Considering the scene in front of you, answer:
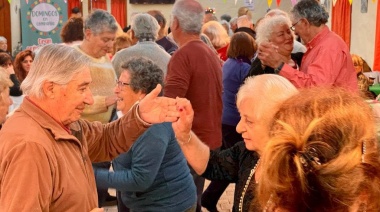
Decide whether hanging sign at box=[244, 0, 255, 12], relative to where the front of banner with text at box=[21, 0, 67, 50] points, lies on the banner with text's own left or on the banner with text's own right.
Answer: on the banner with text's own left

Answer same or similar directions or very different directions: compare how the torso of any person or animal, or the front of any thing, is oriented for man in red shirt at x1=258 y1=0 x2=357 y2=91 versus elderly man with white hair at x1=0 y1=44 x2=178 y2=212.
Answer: very different directions

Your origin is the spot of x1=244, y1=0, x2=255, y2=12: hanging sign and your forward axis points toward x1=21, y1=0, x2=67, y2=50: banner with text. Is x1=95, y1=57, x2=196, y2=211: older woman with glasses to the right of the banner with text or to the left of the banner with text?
left

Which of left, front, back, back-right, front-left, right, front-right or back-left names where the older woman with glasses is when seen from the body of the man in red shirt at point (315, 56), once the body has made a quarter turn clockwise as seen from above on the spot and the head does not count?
back-left

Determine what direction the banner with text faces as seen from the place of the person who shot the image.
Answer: facing the viewer

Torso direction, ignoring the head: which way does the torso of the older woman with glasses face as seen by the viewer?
to the viewer's left

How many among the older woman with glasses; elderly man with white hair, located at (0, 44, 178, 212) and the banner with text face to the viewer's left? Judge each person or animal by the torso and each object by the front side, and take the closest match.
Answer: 1

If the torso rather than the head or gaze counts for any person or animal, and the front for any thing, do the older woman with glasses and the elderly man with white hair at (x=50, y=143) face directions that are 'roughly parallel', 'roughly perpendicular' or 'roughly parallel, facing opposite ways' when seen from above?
roughly parallel, facing opposite ways

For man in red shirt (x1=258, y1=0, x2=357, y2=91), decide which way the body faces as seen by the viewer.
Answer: to the viewer's left

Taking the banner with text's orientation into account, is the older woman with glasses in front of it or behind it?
in front

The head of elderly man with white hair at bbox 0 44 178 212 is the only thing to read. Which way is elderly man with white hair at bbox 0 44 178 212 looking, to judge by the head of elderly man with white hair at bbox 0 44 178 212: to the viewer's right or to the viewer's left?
to the viewer's right

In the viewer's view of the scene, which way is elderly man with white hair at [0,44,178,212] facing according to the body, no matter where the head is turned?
to the viewer's right

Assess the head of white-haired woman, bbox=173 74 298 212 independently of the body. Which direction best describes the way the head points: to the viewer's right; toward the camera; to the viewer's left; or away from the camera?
to the viewer's left

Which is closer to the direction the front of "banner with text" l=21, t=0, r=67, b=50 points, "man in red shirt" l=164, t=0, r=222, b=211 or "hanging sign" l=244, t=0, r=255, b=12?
the man in red shirt

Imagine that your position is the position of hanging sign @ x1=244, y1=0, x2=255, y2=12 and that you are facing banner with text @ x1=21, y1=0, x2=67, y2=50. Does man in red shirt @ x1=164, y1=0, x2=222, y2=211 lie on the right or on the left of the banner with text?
left

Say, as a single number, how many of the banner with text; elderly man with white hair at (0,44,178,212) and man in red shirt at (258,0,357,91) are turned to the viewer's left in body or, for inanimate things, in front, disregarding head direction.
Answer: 1

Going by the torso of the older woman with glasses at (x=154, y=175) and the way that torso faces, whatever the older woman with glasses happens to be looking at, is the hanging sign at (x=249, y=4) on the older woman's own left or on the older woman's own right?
on the older woman's own right

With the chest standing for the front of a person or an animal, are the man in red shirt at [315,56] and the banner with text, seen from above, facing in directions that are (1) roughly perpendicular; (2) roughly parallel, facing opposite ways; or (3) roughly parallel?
roughly perpendicular

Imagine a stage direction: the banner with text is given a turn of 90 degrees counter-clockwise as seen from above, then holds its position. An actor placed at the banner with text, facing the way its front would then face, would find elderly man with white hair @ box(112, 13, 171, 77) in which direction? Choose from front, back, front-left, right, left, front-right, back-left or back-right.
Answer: right

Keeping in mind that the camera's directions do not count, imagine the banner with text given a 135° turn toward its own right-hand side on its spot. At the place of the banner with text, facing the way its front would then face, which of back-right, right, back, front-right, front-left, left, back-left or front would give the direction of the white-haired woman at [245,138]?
back-left
